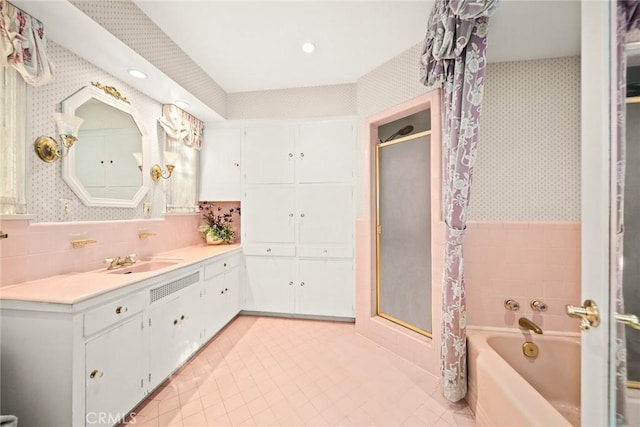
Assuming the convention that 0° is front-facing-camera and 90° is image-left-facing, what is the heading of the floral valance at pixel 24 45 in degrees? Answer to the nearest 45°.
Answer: approximately 315°

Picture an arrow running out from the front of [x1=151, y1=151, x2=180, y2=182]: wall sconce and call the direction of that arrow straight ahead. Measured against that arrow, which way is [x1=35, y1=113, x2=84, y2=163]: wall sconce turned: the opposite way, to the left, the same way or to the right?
the same way

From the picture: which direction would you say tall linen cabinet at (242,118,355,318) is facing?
toward the camera

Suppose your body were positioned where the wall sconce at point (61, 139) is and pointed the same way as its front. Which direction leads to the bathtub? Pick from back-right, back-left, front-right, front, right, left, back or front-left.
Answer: front

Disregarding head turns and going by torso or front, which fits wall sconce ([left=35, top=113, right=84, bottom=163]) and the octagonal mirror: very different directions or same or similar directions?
same or similar directions

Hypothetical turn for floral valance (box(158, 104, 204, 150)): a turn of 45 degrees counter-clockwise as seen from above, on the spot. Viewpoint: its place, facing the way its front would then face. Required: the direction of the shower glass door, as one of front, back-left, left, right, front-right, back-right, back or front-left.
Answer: front-right

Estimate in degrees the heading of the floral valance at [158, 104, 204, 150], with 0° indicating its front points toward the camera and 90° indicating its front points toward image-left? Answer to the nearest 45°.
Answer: approximately 315°

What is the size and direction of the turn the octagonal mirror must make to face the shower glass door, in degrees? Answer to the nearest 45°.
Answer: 0° — it already faces it

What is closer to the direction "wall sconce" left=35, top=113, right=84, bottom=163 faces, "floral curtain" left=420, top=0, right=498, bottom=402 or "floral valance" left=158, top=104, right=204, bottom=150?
the floral curtain

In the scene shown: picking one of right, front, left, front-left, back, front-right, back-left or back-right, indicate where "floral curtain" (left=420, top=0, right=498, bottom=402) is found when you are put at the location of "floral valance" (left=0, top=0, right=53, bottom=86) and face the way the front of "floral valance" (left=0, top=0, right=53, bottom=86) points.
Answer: front

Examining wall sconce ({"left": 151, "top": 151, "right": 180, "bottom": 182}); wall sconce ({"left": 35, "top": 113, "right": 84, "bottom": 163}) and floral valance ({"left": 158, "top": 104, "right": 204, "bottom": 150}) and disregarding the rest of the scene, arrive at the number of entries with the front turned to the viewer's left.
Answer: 0

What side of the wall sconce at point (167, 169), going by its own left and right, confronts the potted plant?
left

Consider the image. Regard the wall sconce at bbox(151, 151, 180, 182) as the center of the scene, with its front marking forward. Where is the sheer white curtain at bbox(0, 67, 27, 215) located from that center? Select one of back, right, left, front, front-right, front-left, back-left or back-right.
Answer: right

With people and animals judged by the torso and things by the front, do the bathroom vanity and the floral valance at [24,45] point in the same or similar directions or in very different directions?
same or similar directions

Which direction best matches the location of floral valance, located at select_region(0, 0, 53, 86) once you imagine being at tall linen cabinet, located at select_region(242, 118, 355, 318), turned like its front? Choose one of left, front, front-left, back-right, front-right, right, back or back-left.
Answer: front-right

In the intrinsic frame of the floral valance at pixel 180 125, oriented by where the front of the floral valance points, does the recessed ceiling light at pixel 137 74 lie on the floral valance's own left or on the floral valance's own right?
on the floral valance's own right

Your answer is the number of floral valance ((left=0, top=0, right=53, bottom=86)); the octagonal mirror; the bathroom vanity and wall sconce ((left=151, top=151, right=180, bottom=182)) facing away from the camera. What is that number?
0

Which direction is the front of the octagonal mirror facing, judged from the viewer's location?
facing the viewer and to the right of the viewer

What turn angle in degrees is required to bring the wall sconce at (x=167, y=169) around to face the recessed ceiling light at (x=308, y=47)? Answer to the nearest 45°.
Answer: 0° — it already faces it

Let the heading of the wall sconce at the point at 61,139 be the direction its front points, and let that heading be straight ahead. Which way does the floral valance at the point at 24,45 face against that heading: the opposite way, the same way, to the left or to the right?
the same way
